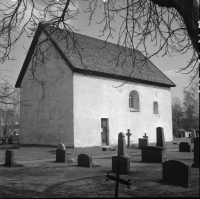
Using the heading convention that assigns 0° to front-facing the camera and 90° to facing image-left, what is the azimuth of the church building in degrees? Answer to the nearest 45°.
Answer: approximately 315°

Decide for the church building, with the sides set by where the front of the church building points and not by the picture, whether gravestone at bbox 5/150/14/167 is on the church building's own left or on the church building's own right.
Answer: on the church building's own right

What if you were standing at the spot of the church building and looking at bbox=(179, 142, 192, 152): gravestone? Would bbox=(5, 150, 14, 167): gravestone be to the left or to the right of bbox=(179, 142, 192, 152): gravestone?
right

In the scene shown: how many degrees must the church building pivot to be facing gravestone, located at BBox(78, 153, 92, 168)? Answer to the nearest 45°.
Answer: approximately 45° to its right

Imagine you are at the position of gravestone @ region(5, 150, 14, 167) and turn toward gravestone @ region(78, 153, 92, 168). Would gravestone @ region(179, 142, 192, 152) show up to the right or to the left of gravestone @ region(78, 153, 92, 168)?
left

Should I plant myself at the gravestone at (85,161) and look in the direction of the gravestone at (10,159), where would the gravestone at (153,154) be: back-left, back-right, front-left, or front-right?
back-right
